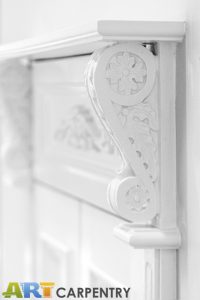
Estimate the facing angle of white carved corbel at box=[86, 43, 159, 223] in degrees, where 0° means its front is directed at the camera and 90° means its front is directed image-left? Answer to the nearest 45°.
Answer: approximately 90°
